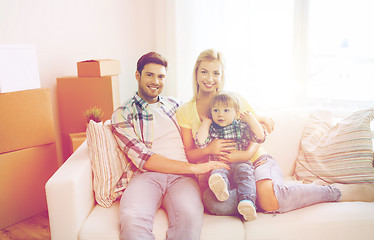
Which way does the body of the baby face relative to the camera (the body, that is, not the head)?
toward the camera

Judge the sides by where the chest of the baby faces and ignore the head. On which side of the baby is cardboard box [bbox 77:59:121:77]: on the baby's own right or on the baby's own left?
on the baby's own right

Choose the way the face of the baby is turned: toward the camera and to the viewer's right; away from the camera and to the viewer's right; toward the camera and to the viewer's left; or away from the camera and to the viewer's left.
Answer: toward the camera and to the viewer's left

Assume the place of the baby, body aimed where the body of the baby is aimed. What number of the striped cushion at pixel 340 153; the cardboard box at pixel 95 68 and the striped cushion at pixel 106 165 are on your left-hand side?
1

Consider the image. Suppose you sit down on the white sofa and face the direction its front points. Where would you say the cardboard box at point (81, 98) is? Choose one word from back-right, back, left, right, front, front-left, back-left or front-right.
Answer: back-right

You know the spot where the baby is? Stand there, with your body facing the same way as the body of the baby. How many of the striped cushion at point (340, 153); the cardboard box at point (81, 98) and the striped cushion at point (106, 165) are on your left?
1

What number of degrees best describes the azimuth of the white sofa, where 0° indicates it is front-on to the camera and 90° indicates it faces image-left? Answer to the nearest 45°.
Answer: approximately 0°

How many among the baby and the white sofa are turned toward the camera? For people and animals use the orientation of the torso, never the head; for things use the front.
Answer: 2

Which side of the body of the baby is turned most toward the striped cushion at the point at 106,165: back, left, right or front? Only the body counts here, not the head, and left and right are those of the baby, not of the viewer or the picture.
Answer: right
